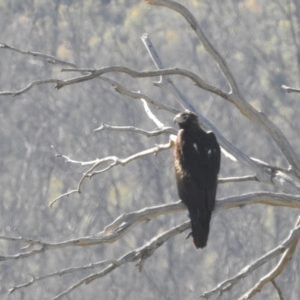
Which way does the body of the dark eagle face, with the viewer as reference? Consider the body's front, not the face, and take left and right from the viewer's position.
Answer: facing away from the viewer and to the left of the viewer
